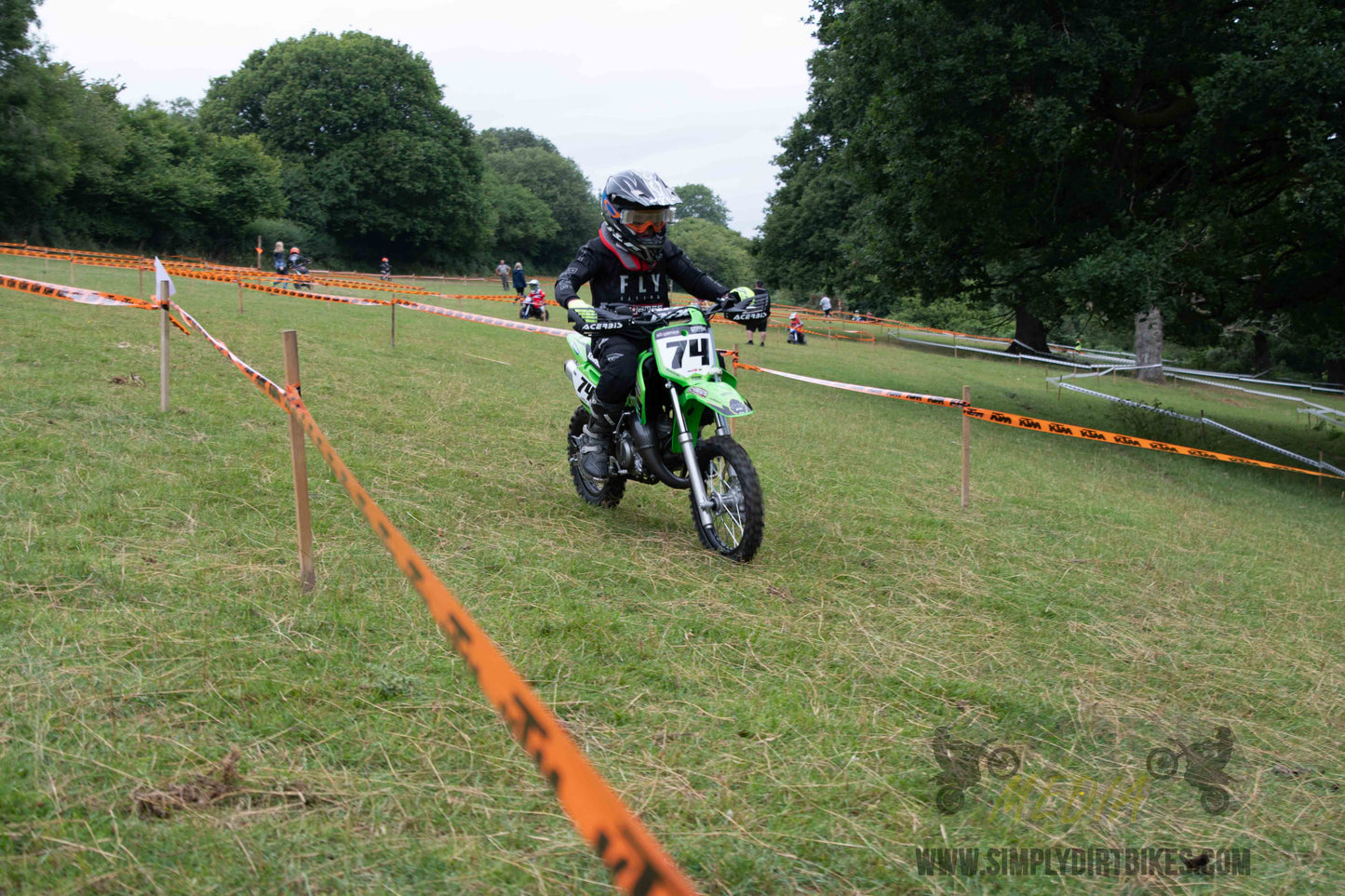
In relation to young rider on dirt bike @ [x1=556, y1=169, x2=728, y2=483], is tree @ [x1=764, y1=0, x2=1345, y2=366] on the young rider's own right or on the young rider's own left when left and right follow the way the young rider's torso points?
on the young rider's own left

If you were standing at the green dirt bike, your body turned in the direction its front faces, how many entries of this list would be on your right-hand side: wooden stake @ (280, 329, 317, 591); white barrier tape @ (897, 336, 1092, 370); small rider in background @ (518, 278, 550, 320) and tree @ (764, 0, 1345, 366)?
1

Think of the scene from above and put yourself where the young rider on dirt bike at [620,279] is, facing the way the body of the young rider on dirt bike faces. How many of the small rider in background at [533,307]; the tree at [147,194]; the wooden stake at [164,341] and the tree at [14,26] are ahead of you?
0

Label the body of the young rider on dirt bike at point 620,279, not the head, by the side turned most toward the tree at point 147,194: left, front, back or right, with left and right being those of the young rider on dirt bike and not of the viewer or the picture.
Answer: back

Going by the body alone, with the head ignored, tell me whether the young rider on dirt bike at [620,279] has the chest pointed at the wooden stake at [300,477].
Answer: no

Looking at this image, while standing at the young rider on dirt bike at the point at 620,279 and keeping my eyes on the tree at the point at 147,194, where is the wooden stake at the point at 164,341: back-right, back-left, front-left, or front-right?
front-left

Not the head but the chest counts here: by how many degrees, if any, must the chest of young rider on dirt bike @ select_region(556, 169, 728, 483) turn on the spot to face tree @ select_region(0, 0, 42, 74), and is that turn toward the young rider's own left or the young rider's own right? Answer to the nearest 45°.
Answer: approximately 180°

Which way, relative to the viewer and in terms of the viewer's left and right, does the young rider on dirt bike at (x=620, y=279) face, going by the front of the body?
facing the viewer and to the right of the viewer

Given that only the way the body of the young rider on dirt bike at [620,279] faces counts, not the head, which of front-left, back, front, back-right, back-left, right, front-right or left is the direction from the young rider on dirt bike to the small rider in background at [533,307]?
back-left

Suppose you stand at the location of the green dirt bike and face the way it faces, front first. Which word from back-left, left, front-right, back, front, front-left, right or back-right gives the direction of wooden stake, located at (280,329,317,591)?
right

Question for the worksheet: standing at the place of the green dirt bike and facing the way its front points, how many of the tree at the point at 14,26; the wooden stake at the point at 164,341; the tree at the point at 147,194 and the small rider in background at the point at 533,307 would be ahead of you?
0

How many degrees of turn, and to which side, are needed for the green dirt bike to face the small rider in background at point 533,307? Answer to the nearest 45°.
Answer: approximately 135° to its left

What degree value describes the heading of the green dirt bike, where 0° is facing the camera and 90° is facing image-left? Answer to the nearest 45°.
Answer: approximately 315°

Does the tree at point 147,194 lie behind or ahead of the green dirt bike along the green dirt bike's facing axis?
behind

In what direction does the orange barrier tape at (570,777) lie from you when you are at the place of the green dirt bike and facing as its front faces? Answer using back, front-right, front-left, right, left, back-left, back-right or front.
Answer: front-right
